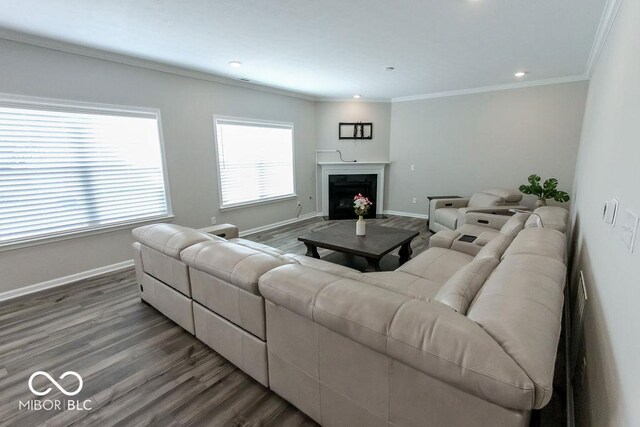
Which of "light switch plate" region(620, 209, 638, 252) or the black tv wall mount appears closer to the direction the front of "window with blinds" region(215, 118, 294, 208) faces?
the light switch plate

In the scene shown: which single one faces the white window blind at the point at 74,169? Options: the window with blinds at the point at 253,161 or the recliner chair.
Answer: the recliner chair

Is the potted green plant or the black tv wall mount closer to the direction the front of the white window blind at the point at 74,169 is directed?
the potted green plant

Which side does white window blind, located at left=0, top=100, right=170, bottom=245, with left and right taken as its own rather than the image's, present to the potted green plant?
front

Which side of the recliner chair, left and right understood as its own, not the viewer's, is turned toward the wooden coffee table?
front

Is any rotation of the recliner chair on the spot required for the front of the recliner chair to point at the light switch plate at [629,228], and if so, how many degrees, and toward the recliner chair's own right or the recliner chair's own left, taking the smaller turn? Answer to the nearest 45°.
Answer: approximately 45° to the recliner chair's own left

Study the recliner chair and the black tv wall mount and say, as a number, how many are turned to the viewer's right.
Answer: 0

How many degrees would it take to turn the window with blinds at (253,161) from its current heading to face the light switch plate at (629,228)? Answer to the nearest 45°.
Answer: approximately 45° to its right

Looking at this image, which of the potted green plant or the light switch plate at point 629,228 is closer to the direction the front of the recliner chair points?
the light switch plate

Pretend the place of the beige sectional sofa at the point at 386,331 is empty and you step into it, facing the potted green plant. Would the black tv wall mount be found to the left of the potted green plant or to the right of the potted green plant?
left

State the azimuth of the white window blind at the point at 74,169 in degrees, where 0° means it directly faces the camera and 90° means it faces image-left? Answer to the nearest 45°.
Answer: approximately 315°

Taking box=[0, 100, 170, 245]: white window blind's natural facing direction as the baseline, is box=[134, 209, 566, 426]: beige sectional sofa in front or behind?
in front

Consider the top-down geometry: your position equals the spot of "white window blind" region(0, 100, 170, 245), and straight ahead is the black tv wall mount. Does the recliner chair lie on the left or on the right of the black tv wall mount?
right

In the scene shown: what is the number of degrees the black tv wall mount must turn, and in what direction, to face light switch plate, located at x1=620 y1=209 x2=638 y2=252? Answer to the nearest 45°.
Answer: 0° — it already faces it

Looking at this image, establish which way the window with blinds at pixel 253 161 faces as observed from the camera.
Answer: facing the viewer and to the right of the viewer

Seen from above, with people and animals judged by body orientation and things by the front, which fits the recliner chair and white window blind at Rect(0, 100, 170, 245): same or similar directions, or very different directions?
very different directions
